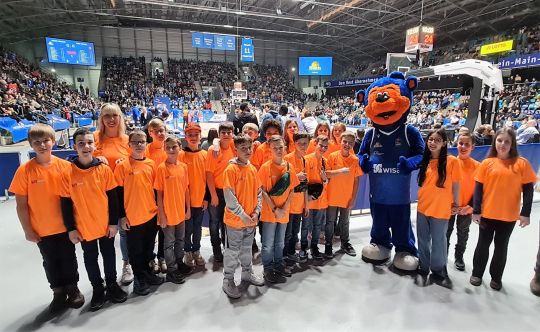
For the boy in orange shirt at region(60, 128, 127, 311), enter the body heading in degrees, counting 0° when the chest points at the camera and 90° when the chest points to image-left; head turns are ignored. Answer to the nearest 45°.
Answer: approximately 0°

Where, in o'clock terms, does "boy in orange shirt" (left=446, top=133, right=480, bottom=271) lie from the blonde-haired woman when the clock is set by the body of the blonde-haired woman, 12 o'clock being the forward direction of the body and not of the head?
The boy in orange shirt is roughly at 10 o'clock from the blonde-haired woman.

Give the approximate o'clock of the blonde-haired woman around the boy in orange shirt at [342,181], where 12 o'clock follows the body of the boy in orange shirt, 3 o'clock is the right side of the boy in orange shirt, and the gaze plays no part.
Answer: The blonde-haired woman is roughly at 2 o'clock from the boy in orange shirt.

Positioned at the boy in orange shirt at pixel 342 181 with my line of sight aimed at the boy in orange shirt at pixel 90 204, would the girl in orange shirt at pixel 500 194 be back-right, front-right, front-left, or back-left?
back-left

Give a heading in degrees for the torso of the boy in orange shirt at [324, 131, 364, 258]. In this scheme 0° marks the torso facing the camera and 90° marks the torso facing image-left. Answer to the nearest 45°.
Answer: approximately 0°

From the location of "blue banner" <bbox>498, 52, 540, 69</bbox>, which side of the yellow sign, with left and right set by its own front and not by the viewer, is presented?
left

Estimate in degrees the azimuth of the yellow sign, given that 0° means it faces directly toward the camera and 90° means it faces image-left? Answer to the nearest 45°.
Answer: approximately 45°

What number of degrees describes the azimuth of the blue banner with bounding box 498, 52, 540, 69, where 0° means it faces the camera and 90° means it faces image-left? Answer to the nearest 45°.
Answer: approximately 45°

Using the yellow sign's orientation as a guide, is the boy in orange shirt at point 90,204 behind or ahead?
ahead
